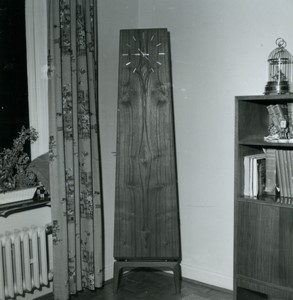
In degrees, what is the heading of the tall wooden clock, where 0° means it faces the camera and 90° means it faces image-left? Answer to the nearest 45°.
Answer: approximately 0°

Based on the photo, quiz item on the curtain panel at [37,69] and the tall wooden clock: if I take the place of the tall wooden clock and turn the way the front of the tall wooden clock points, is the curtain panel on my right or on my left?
on my right

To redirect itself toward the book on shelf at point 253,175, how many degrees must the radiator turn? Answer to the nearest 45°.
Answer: approximately 45° to its left

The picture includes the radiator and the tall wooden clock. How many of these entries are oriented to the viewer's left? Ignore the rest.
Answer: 0

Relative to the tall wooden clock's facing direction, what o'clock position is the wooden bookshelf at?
The wooden bookshelf is roughly at 10 o'clock from the tall wooden clock.

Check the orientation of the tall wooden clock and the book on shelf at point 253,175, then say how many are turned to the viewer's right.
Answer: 0

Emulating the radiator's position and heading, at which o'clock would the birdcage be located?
The birdcage is roughly at 11 o'clock from the radiator.

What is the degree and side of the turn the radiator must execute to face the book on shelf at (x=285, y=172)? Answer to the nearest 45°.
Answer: approximately 45° to its left

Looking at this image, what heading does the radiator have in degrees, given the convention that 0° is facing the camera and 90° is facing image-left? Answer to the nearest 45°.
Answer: approximately 315°
